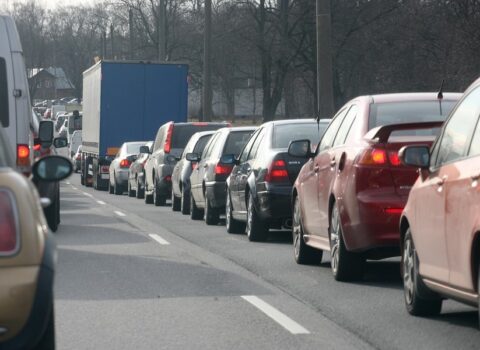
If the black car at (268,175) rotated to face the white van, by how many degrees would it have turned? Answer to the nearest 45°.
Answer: approximately 90° to its left

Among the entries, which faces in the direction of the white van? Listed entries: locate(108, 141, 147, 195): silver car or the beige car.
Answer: the beige car

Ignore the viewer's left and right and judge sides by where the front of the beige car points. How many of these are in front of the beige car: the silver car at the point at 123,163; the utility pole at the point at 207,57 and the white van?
3

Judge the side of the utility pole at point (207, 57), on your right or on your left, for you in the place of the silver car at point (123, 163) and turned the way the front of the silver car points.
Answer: on your right

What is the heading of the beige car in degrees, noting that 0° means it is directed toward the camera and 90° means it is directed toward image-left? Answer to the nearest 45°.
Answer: approximately 180°

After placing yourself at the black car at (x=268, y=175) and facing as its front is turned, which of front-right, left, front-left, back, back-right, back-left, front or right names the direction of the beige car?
back-left

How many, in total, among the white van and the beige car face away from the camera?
2

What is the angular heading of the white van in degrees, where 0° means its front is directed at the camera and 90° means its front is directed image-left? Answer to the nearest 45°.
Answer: approximately 180°

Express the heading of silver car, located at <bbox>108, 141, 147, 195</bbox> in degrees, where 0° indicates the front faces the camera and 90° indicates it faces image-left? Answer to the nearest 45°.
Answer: approximately 135°

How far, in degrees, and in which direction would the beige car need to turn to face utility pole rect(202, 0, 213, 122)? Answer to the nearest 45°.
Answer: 0° — it already faces it

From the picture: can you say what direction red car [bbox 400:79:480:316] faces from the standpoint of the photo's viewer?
facing away from the viewer and to the left of the viewer

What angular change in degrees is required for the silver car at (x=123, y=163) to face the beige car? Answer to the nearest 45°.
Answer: approximately 135° to its left
